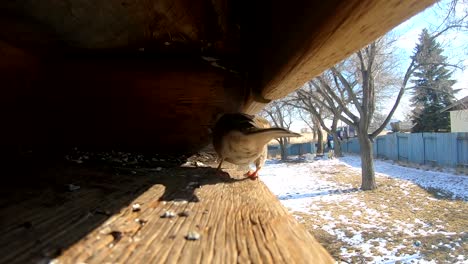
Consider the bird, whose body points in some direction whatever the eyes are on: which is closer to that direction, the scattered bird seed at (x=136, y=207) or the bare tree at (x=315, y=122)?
the bare tree

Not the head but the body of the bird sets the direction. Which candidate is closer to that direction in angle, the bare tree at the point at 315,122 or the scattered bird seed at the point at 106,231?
the bare tree

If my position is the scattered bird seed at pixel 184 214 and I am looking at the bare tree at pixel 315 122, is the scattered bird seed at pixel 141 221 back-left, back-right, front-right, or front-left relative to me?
back-left

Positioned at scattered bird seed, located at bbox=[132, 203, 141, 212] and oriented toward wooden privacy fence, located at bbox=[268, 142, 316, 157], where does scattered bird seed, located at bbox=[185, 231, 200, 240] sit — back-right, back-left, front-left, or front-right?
back-right
